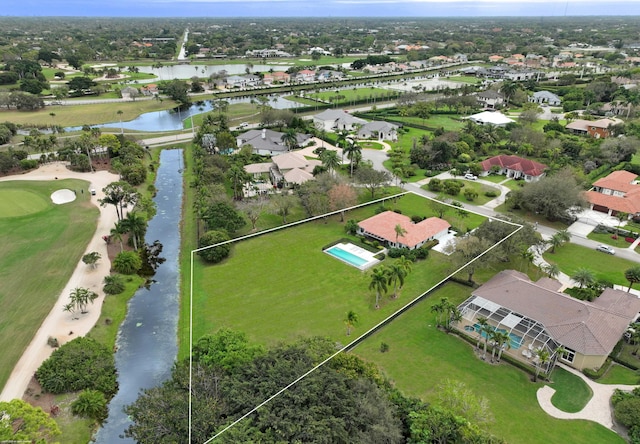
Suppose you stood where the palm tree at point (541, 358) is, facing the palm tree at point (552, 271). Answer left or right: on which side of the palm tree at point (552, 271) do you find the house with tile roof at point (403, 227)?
left

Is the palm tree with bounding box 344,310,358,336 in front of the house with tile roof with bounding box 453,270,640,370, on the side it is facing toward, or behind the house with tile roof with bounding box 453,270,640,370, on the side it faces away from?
behind

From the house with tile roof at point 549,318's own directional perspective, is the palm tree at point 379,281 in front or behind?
behind

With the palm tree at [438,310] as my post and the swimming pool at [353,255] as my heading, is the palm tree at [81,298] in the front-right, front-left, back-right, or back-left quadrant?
front-left
